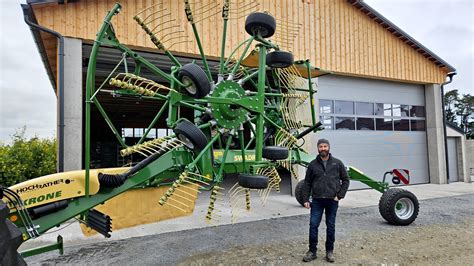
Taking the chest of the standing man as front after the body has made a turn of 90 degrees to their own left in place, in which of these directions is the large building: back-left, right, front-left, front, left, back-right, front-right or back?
left

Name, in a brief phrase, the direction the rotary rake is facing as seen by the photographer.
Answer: facing the viewer and to the left of the viewer

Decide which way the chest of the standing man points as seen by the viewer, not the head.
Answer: toward the camera

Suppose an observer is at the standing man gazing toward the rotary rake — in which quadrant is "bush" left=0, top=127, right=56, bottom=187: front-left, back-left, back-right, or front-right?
front-right

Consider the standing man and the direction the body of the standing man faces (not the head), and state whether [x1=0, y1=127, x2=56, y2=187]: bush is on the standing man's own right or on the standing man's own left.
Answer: on the standing man's own right

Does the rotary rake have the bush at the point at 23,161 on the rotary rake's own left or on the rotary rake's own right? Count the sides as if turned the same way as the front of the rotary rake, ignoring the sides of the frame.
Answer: on the rotary rake's own right

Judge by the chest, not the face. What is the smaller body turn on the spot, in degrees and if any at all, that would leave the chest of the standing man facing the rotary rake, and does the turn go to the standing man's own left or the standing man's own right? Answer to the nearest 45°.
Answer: approximately 135° to the standing man's own right

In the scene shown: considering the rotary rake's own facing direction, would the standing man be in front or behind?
behind

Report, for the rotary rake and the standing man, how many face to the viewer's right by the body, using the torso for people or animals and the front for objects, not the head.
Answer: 0
